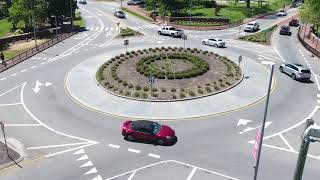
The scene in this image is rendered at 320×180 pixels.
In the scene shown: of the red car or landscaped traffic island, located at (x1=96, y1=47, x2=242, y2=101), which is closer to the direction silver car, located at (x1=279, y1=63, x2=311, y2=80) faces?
the landscaped traffic island

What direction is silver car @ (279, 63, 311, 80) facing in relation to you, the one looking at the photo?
facing away from the viewer and to the left of the viewer

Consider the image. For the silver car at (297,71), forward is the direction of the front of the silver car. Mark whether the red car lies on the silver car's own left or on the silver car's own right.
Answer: on the silver car's own left
